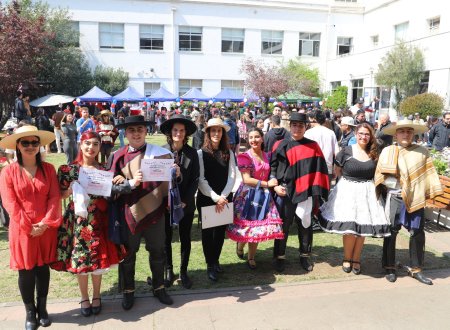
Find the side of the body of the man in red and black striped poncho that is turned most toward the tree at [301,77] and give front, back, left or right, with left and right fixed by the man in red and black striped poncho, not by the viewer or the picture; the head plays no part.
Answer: back

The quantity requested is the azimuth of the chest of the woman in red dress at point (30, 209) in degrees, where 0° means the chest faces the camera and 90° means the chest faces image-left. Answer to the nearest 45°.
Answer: approximately 0°

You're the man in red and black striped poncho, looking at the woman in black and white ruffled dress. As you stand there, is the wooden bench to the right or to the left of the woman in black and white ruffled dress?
left

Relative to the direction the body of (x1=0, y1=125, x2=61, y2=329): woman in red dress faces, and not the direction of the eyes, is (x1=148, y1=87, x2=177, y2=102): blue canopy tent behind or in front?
behind

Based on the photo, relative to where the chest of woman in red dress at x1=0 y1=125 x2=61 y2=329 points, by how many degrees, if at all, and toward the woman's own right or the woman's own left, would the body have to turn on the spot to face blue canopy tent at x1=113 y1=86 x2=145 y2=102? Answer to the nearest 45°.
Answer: approximately 180°

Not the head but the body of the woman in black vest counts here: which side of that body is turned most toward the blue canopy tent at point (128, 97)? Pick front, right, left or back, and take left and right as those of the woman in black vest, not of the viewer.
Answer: back

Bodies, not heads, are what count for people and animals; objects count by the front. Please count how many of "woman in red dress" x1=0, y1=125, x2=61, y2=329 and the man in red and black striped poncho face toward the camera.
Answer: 2

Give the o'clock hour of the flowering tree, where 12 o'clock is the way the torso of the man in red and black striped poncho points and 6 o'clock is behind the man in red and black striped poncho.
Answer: The flowering tree is roughly at 6 o'clock from the man in red and black striped poncho.

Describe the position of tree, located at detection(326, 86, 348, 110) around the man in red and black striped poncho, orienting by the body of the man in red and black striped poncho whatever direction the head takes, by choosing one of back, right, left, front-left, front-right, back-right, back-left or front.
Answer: back

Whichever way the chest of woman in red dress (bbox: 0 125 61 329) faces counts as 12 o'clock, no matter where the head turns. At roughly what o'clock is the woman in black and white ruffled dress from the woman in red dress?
The woman in black and white ruffled dress is roughly at 9 o'clock from the woman in red dress.

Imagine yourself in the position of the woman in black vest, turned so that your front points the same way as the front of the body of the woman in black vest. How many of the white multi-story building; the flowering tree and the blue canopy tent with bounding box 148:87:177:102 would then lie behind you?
3

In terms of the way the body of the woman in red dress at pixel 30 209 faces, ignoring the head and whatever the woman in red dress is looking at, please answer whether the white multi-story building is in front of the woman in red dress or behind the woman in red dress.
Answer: behind
